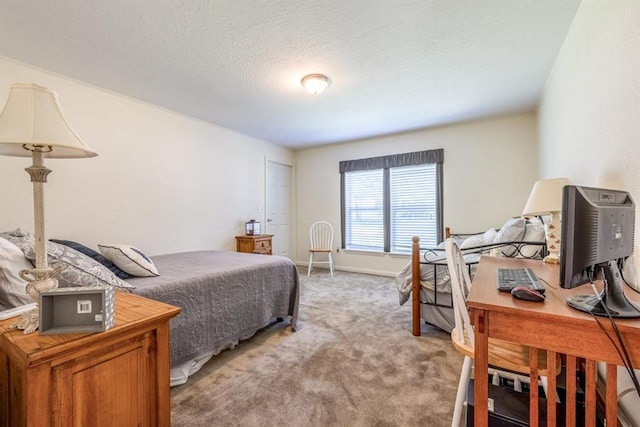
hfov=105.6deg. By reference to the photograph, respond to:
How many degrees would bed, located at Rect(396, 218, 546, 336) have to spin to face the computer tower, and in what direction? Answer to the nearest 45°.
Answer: approximately 90° to its left

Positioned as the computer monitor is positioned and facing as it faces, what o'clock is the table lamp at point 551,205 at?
The table lamp is roughly at 1 o'clock from the computer monitor.

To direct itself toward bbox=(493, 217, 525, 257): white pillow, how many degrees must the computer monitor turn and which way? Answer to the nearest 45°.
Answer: approximately 45° to its right

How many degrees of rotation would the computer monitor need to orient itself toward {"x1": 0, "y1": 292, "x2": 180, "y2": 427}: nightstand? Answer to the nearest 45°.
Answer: approximately 90° to its left

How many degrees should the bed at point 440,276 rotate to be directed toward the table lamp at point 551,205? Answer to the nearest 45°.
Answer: approximately 135° to its left

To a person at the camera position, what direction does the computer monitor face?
facing away from the viewer and to the left of the viewer
